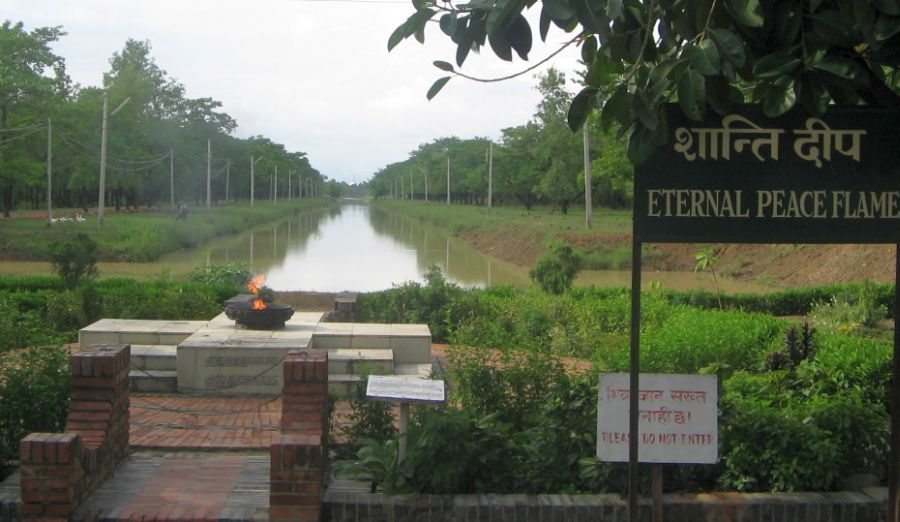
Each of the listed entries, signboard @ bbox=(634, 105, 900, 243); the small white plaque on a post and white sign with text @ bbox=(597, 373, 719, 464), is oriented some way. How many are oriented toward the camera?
3

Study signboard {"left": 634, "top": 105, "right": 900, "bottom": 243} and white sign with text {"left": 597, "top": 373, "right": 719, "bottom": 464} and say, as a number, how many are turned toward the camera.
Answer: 2

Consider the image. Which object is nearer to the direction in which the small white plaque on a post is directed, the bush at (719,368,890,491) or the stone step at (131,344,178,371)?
the bush

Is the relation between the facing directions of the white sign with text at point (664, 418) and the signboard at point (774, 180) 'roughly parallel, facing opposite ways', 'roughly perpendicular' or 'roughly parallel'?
roughly parallel

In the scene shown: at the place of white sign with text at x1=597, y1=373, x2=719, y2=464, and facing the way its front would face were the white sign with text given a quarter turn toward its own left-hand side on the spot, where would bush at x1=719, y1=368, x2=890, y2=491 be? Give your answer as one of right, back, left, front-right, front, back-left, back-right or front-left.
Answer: front-left

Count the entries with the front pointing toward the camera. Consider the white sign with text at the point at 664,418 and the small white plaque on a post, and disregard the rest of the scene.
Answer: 2

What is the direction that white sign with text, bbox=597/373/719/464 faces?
toward the camera

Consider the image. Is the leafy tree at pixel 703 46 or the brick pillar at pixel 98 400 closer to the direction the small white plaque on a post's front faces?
the leafy tree

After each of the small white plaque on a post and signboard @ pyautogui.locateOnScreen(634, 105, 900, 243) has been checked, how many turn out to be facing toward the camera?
2

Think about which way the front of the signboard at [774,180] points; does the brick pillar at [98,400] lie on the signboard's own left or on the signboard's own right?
on the signboard's own right

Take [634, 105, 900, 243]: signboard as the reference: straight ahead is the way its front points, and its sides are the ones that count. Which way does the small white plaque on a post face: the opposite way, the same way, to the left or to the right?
the same way

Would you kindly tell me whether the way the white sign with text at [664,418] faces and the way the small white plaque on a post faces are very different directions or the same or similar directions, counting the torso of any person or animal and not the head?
same or similar directions

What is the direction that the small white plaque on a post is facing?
toward the camera
